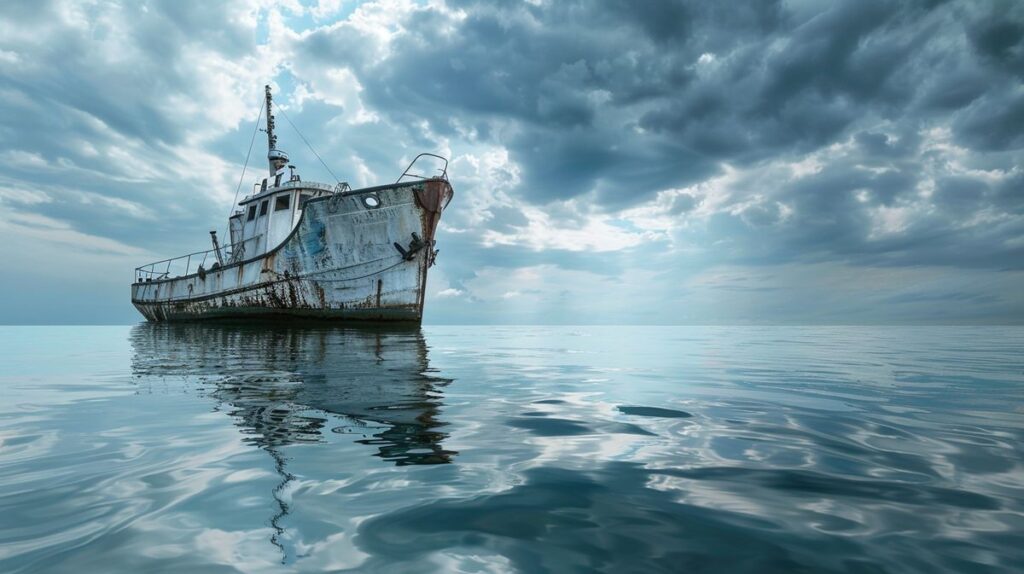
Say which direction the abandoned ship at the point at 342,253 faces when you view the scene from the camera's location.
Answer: facing the viewer and to the right of the viewer
